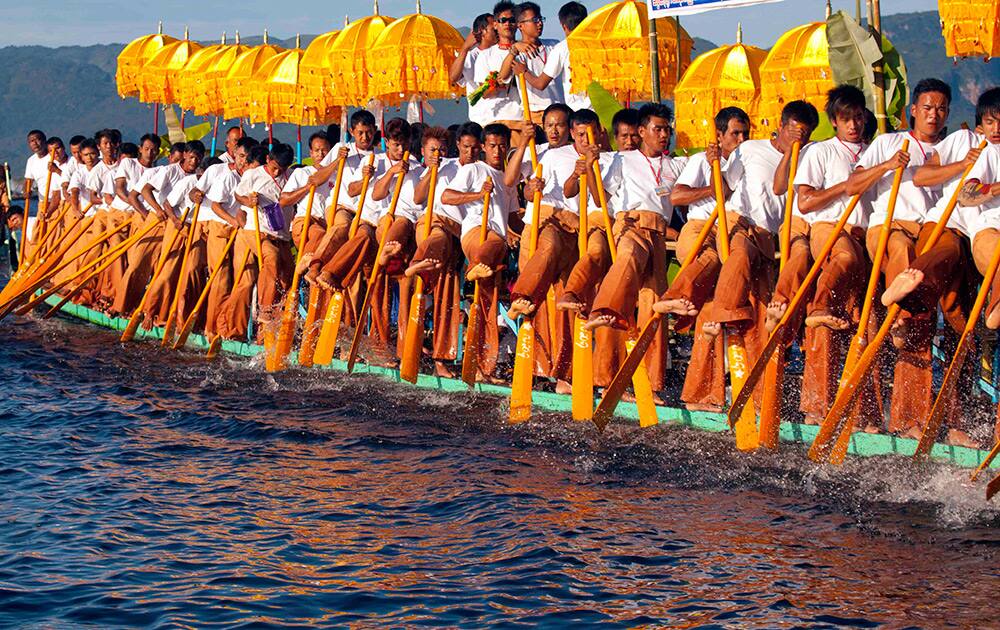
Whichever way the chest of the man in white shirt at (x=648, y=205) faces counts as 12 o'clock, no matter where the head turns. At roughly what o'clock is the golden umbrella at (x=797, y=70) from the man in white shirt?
The golden umbrella is roughly at 8 o'clock from the man in white shirt.

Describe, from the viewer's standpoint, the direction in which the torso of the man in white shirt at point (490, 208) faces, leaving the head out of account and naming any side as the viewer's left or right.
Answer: facing the viewer and to the right of the viewer

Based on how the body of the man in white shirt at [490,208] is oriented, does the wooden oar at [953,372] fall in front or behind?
in front

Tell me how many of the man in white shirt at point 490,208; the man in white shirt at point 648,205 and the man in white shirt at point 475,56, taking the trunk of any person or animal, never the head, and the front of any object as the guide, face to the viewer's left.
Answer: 0

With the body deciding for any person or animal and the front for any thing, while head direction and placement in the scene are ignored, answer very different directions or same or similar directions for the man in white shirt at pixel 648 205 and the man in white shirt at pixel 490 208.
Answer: same or similar directions

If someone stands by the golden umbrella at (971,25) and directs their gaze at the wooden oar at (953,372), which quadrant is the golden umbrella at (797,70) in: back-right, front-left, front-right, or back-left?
back-right

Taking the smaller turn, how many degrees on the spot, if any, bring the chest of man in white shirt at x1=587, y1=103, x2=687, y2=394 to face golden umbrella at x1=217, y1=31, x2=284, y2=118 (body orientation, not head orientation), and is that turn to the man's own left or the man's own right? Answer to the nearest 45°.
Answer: approximately 180°

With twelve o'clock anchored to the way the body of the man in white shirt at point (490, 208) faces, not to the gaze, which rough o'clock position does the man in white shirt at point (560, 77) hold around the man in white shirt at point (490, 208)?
the man in white shirt at point (560, 77) is roughly at 8 o'clock from the man in white shirt at point (490, 208).

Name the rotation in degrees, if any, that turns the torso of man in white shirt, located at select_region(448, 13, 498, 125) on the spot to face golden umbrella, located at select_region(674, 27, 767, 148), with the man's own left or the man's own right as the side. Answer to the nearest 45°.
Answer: approximately 45° to the man's own left
